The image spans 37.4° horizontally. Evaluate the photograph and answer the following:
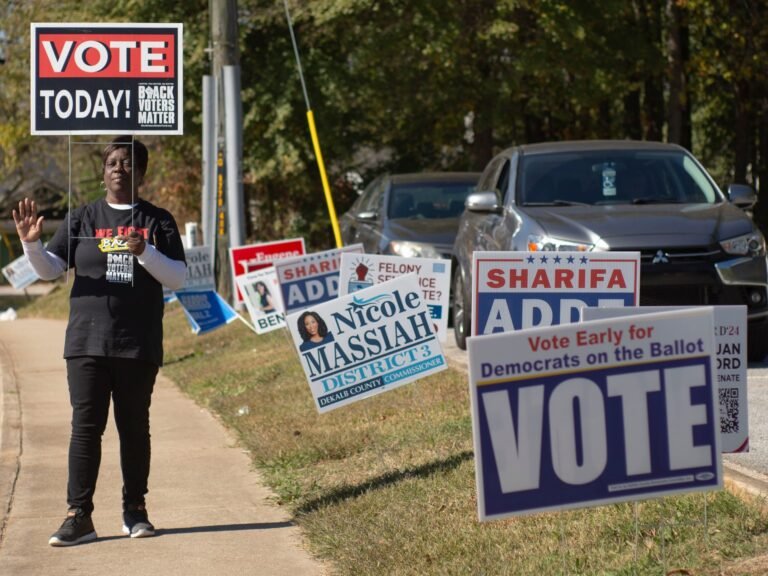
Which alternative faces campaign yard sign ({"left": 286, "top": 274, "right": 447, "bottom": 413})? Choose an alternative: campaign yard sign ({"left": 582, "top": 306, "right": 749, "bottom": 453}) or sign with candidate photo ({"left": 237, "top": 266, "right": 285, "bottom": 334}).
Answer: the sign with candidate photo

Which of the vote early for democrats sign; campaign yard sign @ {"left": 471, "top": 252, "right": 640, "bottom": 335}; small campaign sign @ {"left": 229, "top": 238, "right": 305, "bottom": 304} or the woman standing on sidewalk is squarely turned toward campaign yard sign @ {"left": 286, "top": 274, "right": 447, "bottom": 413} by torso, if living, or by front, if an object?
the small campaign sign

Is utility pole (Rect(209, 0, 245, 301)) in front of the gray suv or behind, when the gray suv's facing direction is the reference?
behind

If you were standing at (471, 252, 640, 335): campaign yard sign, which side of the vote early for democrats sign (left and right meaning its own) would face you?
back

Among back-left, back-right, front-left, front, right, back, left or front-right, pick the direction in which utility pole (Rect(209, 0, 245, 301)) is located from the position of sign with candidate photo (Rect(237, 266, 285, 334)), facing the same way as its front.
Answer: back

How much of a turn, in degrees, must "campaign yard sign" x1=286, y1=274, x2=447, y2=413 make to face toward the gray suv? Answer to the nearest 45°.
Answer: approximately 135° to its left

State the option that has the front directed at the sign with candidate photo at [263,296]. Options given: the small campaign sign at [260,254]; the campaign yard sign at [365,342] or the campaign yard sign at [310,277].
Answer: the small campaign sign

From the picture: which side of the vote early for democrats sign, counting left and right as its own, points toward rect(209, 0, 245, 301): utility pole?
back
